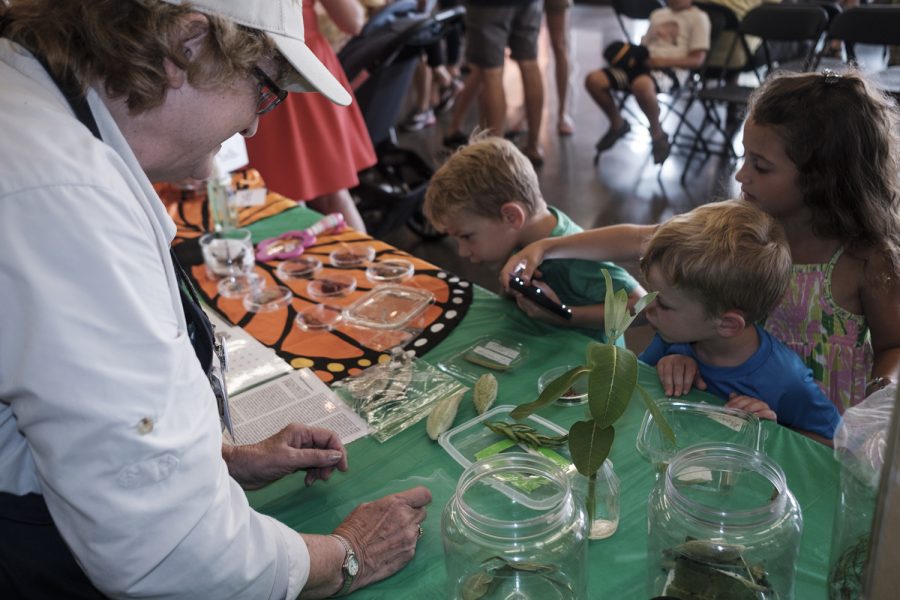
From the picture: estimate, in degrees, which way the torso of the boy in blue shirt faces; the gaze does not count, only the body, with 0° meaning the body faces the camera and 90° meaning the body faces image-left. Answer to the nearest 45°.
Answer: approximately 45°

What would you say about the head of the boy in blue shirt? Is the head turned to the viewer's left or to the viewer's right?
to the viewer's left

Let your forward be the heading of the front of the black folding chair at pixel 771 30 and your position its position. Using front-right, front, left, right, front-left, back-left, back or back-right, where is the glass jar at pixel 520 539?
front-left

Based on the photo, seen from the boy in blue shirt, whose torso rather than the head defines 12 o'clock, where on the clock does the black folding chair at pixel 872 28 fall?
The black folding chair is roughly at 5 o'clock from the boy in blue shirt.

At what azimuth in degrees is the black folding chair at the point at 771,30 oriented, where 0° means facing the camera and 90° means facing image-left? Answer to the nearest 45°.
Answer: approximately 45°

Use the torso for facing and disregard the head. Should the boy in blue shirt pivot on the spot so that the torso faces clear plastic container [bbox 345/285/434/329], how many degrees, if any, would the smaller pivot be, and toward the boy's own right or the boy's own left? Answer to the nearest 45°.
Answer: approximately 45° to the boy's own right

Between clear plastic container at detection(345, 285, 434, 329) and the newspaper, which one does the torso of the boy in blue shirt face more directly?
the newspaper
